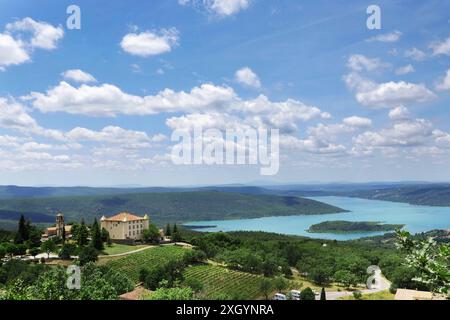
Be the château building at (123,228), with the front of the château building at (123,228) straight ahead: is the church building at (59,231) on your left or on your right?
on your right

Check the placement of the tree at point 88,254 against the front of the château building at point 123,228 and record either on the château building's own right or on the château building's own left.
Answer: on the château building's own right

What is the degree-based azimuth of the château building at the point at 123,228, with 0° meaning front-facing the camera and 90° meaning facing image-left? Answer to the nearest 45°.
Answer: approximately 315°

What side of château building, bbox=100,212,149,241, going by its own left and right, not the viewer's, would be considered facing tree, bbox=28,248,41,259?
right

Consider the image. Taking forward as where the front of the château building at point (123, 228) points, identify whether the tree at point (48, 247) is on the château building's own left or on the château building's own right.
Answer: on the château building's own right
